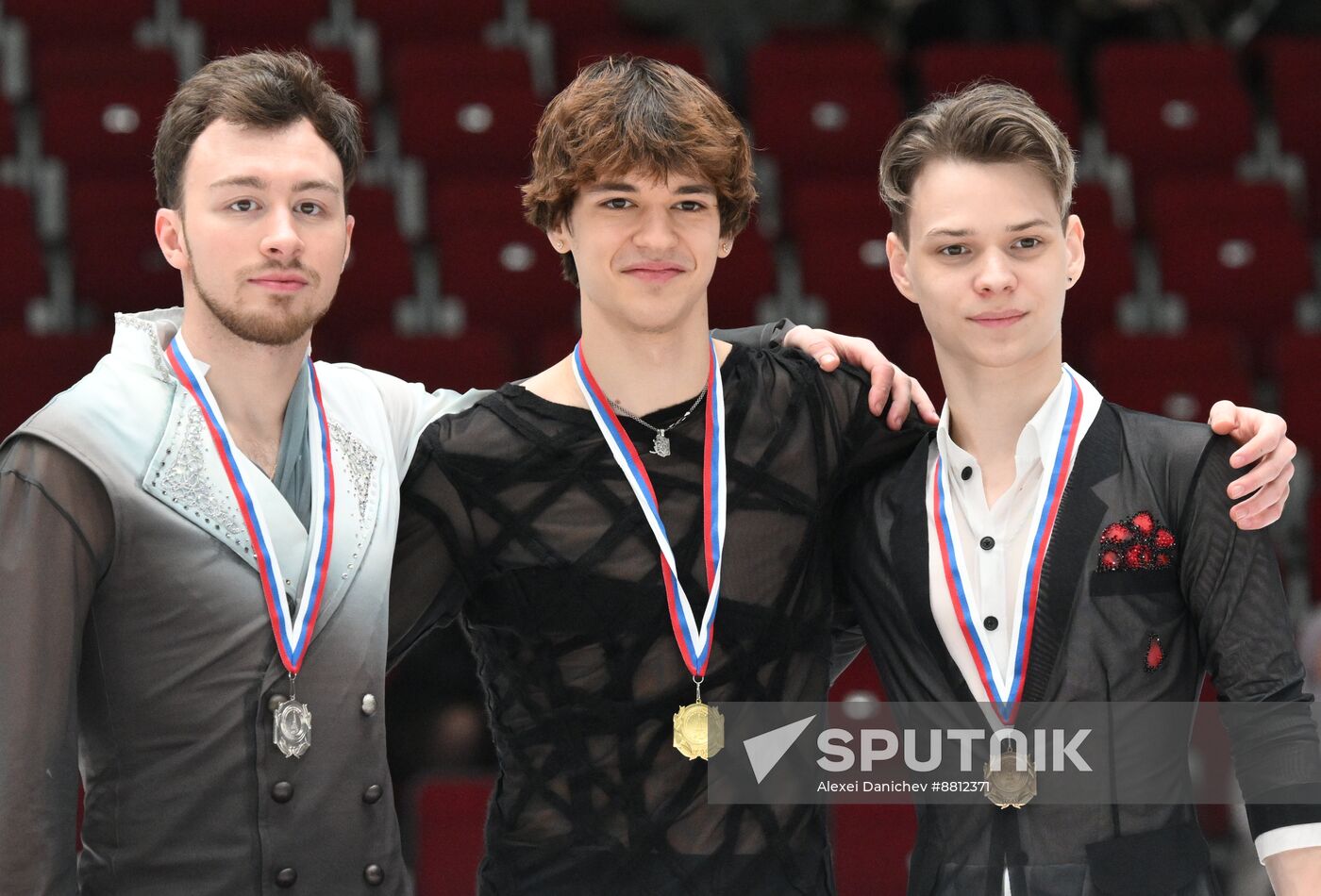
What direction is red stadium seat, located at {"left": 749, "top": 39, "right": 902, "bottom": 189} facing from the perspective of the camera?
toward the camera

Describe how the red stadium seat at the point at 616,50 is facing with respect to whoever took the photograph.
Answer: facing the viewer

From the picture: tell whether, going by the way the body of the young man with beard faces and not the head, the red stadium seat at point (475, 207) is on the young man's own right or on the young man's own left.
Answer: on the young man's own left

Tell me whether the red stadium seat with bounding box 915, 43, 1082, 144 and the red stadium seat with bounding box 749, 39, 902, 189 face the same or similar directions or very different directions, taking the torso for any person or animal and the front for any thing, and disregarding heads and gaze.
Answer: same or similar directions

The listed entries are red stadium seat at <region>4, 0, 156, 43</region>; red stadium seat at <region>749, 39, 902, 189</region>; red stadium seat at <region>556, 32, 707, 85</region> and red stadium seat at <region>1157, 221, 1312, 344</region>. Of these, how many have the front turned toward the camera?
4

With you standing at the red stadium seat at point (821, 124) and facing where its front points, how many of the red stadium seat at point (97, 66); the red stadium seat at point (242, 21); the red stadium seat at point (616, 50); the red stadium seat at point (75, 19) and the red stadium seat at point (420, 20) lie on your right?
5

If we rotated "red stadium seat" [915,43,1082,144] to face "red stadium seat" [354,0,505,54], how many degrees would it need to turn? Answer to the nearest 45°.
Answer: approximately 90° to its right

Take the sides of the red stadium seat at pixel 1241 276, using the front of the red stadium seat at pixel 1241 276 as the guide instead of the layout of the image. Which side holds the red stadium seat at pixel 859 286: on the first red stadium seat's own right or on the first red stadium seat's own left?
on the first red stadium seat's own right

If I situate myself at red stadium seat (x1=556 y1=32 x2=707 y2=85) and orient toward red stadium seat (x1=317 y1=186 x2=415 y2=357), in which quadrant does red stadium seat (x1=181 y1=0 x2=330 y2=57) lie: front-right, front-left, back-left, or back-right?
front-right

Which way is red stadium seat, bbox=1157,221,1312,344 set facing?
toward the camera

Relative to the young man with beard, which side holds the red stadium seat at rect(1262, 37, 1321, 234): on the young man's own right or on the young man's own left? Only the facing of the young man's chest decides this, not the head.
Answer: on the young man's own left

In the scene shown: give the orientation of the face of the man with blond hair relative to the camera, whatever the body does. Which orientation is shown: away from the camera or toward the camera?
toward the camera
